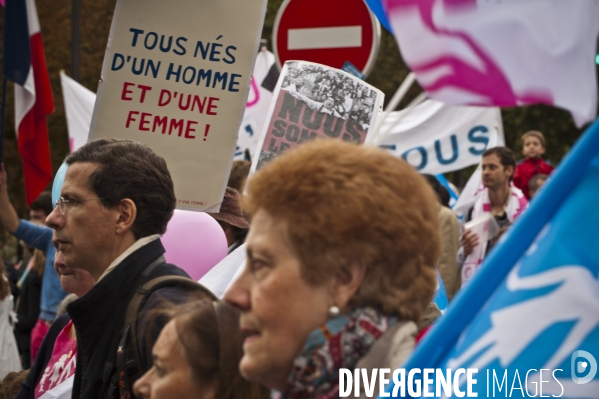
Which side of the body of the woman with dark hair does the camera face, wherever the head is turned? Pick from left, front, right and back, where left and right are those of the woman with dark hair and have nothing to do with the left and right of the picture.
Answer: left

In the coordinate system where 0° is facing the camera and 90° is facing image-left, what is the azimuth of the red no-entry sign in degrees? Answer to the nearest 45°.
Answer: approximately 0°

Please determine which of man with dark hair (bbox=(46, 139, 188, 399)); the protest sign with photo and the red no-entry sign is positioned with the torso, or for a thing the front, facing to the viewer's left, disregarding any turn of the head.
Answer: the man with dark hair

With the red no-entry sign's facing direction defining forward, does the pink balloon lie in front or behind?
in front

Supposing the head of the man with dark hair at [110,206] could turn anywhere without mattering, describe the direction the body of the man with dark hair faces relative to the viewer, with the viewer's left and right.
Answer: facing to the left of the viewer

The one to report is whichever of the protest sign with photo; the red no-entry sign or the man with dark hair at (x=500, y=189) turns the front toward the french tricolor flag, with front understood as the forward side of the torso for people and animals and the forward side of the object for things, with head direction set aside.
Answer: the man with dark hair

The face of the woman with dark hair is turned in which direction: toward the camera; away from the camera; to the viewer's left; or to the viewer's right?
to the viewer's left

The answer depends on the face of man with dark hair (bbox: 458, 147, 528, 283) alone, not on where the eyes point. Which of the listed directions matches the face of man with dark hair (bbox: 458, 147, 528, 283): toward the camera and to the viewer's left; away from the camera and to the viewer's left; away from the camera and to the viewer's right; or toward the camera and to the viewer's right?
toward the camera and to the viewer's left

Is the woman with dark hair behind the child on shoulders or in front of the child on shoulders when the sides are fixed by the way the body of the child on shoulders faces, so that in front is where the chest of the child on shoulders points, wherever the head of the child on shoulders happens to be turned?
in front

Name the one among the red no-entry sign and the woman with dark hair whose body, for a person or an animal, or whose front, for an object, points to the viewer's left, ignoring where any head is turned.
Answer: the woman with dark hair
